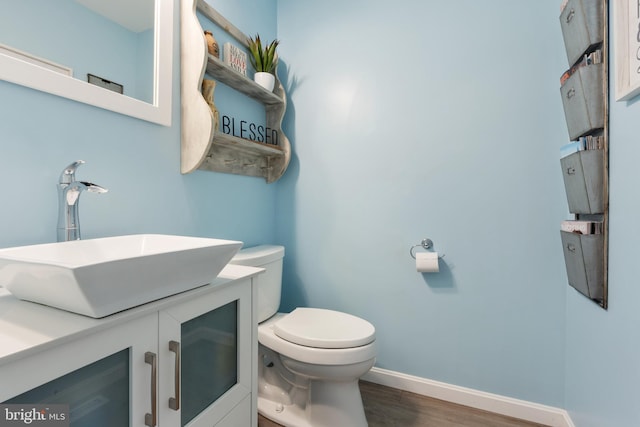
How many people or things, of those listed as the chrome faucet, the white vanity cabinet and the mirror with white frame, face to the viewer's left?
0

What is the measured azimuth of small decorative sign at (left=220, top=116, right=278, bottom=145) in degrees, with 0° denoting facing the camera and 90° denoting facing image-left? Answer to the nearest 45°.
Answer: approximately 315°

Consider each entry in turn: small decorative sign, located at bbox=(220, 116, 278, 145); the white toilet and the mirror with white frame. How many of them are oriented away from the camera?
0

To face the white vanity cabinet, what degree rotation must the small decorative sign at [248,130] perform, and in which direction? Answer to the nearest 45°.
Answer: approximately 45° to its right

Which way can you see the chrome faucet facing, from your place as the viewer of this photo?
facing the viewer and to the right of the viewer

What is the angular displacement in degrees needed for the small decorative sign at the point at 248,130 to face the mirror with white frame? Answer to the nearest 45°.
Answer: approximately 90° to its right

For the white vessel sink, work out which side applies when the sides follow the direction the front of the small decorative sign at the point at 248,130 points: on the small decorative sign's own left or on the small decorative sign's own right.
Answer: on the small decorative sign's own right

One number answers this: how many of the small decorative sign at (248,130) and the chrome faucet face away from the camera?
0

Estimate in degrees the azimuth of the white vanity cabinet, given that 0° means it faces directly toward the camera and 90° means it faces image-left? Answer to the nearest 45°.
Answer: approximately 315°

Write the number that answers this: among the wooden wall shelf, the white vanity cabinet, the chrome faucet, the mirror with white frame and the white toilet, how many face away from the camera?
0

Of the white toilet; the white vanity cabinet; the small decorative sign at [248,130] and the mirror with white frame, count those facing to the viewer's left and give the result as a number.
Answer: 0
